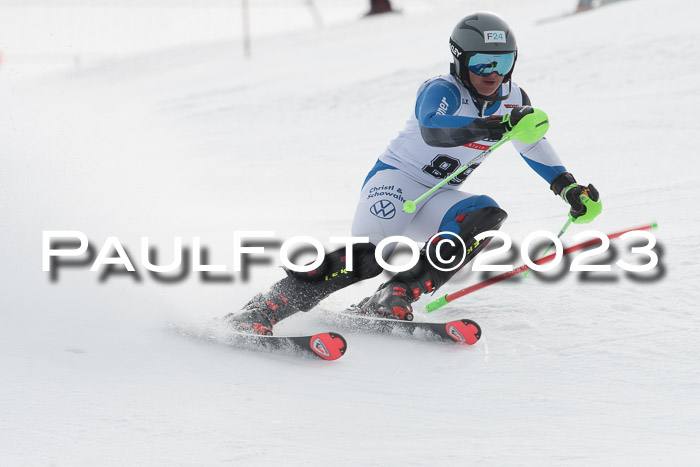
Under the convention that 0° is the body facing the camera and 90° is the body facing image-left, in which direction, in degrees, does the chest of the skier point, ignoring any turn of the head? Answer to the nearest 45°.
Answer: approximately 315°
